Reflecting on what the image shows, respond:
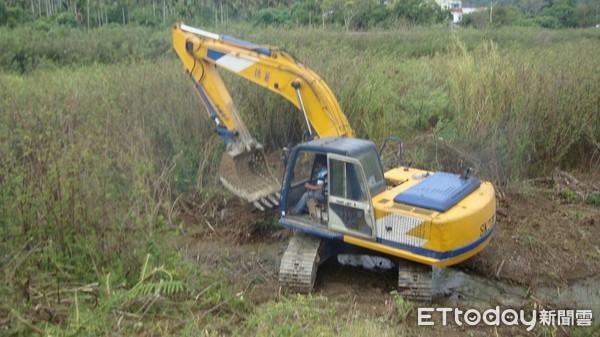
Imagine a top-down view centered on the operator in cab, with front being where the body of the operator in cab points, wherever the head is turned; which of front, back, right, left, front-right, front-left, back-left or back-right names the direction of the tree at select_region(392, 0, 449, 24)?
right

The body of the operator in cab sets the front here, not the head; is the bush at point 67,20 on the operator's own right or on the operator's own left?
on the operator's own right

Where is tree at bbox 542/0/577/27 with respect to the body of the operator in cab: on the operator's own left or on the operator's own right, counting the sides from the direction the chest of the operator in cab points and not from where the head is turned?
on the operator's own right

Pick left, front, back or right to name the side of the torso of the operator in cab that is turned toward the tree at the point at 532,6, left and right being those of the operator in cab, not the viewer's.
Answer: right

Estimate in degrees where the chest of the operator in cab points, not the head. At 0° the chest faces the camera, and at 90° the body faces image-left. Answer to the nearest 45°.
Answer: approximately 90°
